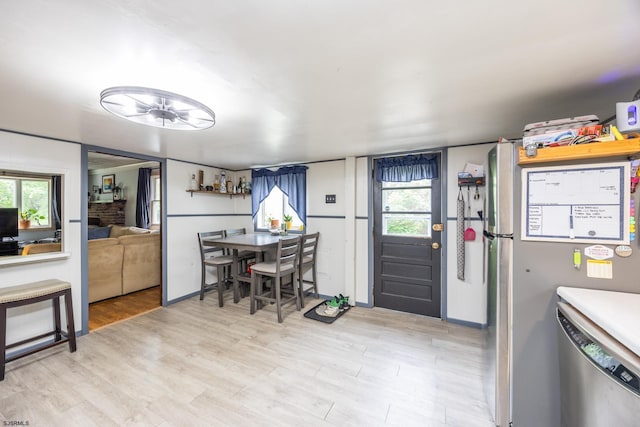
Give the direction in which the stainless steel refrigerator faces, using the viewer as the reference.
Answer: facing to the left of the viewer

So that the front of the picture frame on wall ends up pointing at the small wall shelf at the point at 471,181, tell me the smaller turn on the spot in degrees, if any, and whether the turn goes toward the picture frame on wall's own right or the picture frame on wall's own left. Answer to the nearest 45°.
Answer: approximately 45° to the picture frame on wall's own left

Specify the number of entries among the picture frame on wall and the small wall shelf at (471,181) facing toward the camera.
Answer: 2

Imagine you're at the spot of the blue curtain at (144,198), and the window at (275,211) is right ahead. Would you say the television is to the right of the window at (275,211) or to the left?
right

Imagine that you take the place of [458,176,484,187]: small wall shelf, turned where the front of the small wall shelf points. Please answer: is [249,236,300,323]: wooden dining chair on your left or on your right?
on your right

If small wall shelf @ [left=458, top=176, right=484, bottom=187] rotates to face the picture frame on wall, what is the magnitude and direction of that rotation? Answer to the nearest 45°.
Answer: approximately 90° to its right
